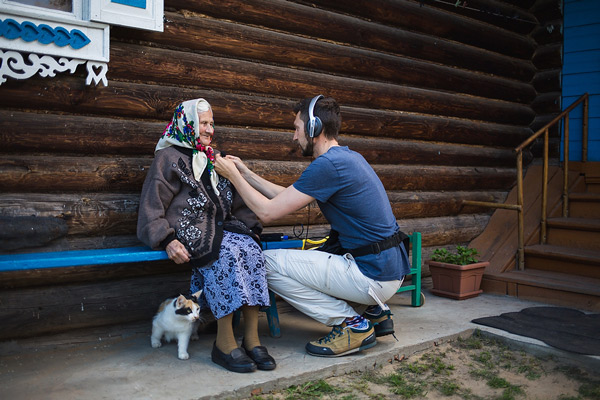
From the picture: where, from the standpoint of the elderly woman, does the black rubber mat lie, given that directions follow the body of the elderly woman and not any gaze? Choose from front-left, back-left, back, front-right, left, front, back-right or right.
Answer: front-left

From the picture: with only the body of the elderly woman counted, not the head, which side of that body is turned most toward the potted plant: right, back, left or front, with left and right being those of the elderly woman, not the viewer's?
left

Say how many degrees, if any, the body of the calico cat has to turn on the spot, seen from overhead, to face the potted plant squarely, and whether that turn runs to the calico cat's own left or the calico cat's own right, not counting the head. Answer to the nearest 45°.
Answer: approximately 90° to the calico cat's own left

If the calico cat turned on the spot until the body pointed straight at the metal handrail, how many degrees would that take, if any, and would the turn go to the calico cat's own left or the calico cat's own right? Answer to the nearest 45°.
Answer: approximately 90° to the calico cat's own left

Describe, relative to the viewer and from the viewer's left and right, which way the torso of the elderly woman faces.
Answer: facing the viewer and to the right of the viewer

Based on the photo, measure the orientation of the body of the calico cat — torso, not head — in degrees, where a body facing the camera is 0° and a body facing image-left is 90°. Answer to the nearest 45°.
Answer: approximately 315°
